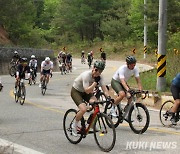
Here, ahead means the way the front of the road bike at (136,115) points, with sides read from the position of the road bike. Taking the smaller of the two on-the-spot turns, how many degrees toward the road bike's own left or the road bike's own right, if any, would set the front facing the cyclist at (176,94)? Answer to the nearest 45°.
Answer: approximately 90° to the road bike's own left

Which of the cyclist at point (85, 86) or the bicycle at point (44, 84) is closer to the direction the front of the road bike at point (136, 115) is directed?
the cyclist

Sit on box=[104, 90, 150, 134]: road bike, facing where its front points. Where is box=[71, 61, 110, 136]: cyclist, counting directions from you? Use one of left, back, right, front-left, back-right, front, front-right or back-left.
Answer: right

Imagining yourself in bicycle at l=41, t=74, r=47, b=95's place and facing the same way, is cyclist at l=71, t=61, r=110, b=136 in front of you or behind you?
in front

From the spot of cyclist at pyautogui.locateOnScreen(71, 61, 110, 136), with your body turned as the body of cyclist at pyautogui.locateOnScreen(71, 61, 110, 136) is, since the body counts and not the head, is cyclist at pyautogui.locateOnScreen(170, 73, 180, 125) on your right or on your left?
on your left
